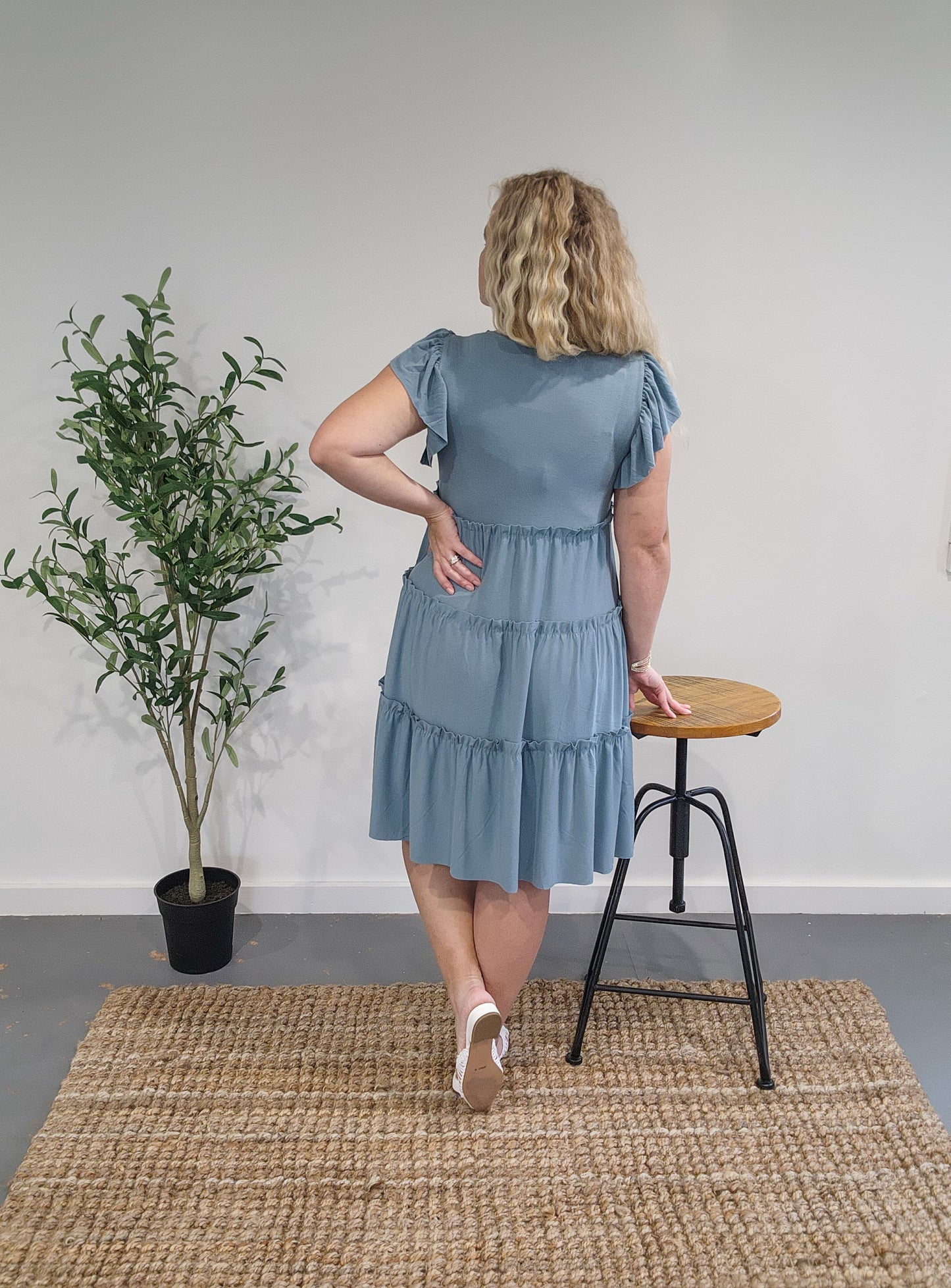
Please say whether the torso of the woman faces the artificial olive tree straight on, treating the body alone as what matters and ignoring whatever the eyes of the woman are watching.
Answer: no

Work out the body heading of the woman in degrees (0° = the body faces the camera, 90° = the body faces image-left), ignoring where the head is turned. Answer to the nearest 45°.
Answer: approximately 180°
